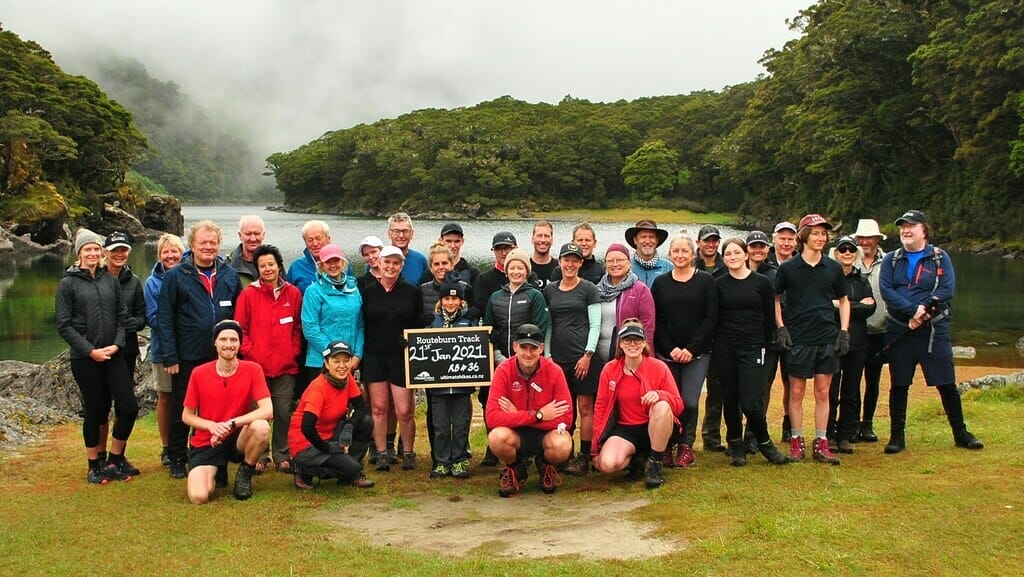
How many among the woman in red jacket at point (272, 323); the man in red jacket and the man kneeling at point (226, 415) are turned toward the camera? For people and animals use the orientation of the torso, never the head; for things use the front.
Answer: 3

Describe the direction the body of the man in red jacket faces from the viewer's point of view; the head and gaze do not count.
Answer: toward the camera

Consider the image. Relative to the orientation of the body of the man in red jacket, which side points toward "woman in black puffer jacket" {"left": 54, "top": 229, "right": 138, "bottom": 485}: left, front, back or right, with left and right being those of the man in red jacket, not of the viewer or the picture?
right

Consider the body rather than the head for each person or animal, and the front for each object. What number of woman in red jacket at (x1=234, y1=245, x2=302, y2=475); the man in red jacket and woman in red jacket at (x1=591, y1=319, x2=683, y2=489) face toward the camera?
3

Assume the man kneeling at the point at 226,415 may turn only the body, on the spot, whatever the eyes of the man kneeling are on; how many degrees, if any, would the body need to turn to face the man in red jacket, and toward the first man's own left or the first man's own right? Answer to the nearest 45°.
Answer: approximately 90° to the first man's own left

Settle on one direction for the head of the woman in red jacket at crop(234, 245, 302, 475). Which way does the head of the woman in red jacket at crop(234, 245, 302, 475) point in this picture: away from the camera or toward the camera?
toward the camera

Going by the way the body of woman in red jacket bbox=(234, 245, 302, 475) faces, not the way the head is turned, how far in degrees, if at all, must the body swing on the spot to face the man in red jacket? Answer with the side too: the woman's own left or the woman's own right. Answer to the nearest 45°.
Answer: approximately 45° to the woman's own left

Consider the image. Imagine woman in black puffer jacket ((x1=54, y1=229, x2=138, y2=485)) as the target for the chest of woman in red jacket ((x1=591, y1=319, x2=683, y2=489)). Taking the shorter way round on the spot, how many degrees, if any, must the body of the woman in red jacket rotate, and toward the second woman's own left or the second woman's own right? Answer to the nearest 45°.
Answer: approximately 90° to the second woman's own right

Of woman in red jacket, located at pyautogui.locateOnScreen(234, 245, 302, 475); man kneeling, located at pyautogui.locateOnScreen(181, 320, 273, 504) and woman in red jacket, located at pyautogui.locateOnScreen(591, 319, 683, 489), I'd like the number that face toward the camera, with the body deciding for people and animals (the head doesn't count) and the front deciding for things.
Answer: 3

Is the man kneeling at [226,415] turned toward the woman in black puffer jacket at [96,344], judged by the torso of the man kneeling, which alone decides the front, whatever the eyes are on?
no

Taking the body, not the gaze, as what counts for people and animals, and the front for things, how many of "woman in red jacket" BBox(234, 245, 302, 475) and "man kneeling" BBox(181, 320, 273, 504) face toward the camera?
2

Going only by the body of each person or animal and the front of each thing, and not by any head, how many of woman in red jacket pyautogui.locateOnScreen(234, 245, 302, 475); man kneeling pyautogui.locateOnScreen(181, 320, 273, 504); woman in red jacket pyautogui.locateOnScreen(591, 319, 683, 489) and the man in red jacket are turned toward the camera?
4

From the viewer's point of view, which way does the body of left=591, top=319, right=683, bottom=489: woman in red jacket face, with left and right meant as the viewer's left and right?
facing the viewer

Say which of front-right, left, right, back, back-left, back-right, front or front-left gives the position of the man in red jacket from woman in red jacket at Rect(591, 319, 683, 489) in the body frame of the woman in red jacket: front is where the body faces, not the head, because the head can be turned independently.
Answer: right

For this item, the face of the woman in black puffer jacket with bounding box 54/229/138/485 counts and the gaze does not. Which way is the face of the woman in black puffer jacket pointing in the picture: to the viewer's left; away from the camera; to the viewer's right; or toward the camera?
toward the camera

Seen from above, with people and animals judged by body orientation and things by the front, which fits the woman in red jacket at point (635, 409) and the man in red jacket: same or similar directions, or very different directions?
same or similar directions
